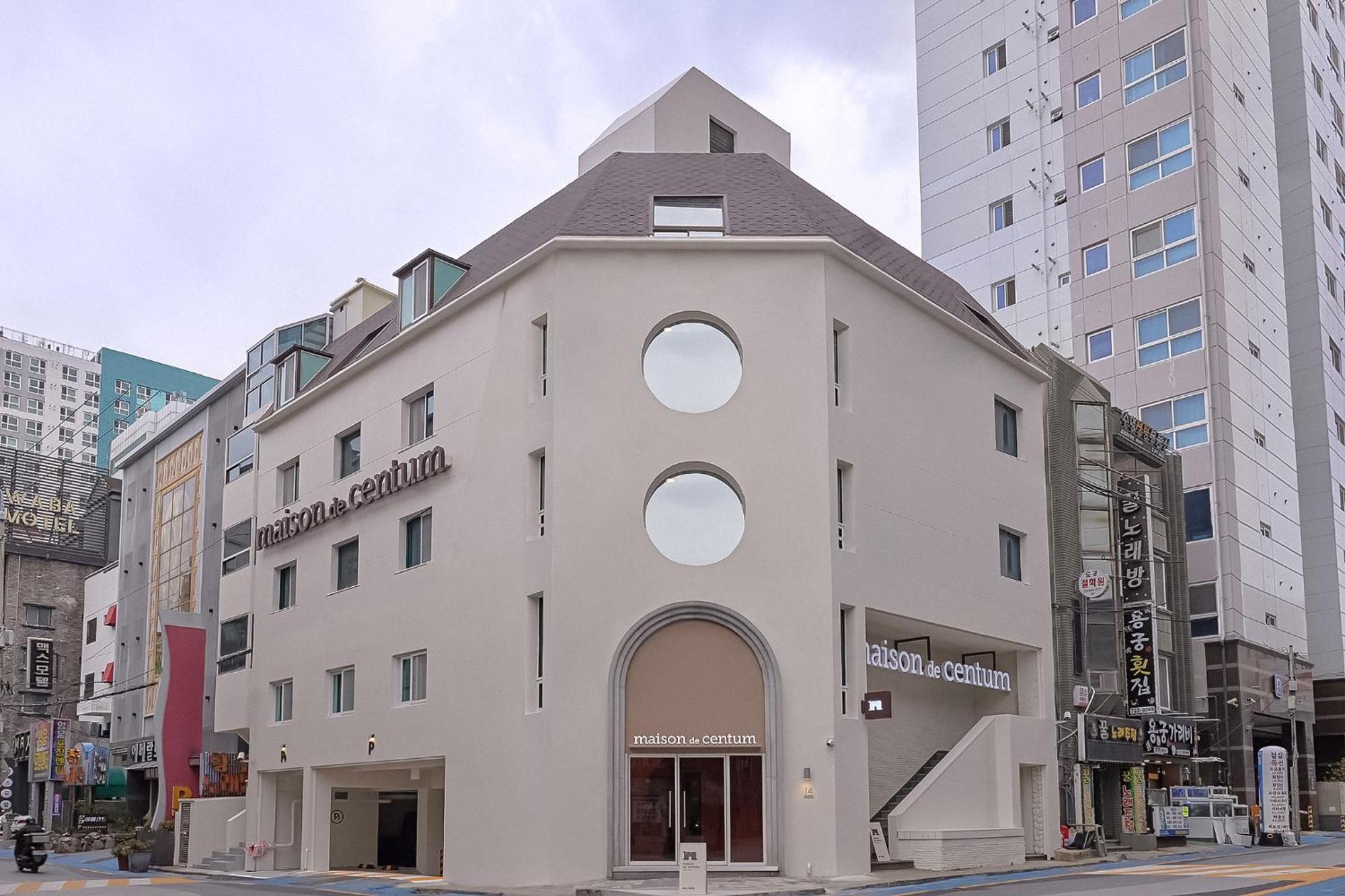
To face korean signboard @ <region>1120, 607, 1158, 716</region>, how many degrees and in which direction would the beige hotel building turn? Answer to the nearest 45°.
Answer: approximately 135° to its left

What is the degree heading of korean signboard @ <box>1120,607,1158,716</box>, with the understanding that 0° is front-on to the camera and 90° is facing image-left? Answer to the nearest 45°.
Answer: approximately 0°

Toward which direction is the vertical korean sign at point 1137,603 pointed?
toward the camera

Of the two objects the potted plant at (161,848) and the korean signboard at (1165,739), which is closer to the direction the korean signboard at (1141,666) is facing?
the potted plant

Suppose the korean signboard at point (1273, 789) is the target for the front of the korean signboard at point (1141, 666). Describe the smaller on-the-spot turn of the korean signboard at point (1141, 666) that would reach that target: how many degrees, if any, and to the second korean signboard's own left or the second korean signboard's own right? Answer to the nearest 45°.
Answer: approximately 45° to the second korean signboard's own left

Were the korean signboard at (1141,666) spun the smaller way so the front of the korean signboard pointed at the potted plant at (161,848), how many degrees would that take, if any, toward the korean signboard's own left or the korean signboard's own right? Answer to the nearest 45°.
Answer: approximately 90° to the korean signboard's own right

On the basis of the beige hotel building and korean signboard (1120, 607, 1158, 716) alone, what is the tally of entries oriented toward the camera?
2
